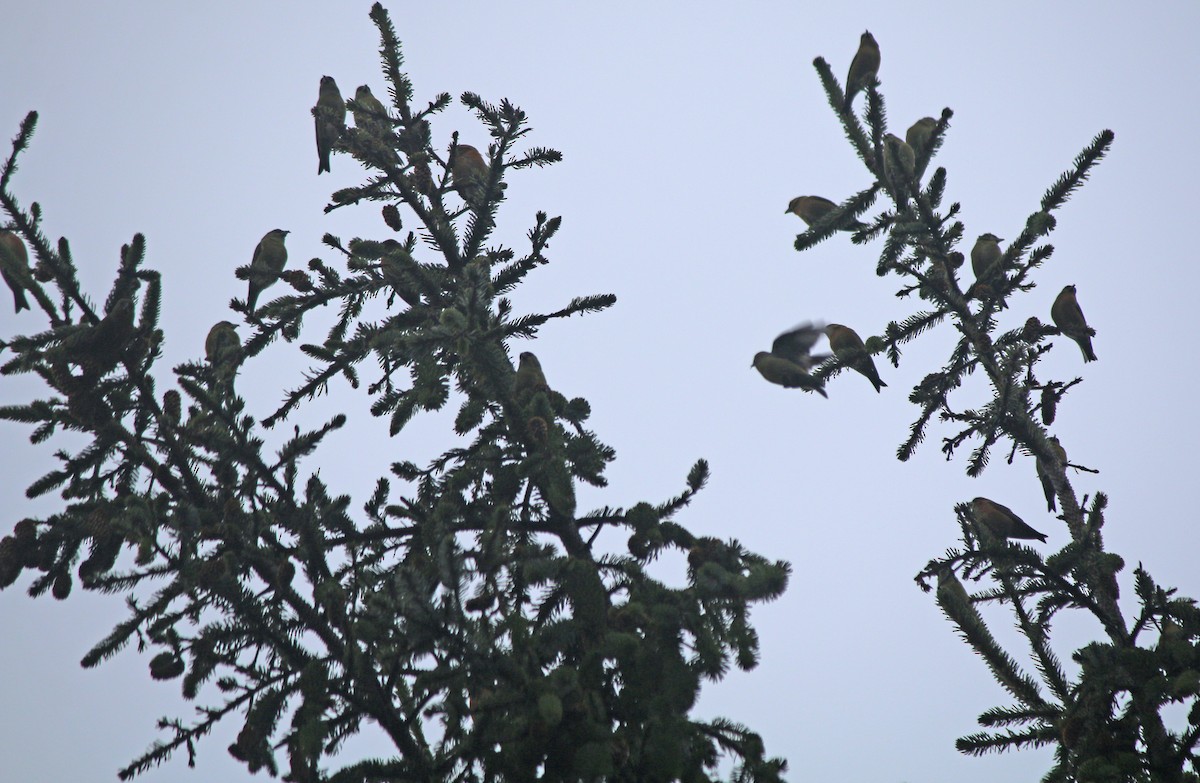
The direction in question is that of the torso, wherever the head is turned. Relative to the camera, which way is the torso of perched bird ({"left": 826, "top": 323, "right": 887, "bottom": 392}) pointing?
to the viewer's left

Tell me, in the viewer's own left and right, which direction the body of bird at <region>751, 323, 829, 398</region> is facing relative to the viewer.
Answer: facing to the left of the viewer

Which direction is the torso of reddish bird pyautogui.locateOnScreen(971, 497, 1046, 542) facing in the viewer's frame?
to the viewer's left

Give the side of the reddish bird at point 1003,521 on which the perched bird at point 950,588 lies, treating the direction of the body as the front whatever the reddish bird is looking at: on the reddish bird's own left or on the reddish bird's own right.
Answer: on the reddish bird's own left

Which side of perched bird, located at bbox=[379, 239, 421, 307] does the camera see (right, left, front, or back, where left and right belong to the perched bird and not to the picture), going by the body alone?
left
